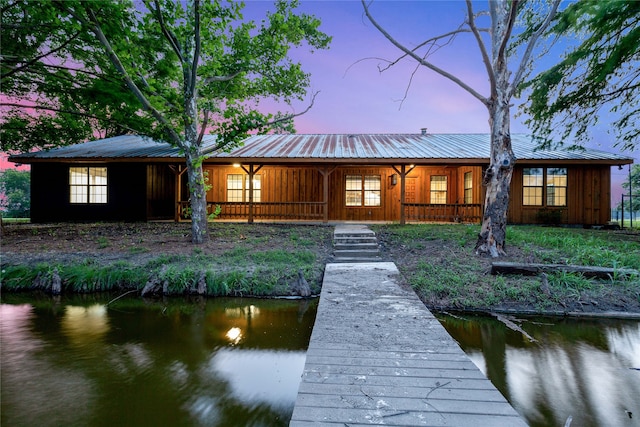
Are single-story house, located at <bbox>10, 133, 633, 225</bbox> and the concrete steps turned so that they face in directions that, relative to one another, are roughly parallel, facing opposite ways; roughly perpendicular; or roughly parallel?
roughly parallel

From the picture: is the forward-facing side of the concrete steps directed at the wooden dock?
yes

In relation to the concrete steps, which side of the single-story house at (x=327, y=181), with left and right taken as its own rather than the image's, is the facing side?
front

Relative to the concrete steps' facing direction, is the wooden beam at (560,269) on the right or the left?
on its left

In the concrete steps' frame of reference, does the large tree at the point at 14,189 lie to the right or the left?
on its right

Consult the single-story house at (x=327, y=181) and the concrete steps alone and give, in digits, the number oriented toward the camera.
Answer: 2

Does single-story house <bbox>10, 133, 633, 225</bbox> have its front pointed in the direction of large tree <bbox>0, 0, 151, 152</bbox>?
no

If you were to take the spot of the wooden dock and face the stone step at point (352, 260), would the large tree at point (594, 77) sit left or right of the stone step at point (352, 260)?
right

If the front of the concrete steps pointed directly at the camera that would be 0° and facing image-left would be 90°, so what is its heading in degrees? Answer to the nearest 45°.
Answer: approximately 0°

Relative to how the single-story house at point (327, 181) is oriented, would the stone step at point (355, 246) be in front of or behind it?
in front

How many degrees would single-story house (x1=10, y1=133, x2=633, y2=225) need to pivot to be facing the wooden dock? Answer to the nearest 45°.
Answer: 0° — it already faces it

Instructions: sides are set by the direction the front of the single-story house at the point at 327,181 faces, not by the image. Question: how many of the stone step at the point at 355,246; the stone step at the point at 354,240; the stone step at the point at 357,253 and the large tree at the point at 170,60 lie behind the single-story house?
0

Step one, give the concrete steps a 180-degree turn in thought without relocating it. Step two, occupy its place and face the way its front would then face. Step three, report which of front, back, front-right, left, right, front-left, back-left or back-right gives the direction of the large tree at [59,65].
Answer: left

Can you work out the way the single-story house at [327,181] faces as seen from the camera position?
facing the viewer
